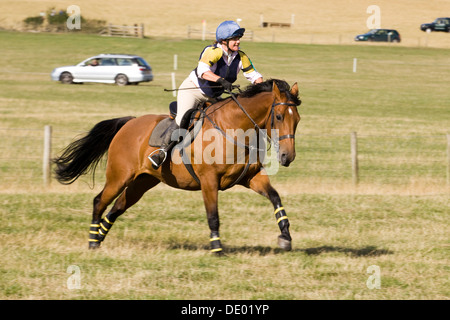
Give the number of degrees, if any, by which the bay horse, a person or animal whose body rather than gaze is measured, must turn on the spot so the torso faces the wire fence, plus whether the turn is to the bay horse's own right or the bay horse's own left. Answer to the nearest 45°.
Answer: approximately 135° to the bay horse's own left

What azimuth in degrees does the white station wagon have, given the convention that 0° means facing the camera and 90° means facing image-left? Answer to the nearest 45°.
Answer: approximately 90°

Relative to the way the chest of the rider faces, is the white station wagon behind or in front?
behind

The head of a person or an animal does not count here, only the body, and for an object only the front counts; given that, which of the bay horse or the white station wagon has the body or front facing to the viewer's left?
the white station wagon

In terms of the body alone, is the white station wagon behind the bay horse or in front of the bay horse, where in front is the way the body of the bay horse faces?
behind

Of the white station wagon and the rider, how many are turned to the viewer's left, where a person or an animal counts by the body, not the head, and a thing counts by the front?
1

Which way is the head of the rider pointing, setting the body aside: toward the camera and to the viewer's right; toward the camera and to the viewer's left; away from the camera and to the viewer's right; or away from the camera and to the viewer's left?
toward the camera and to the viewer's right

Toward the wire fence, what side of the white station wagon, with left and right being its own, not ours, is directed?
left

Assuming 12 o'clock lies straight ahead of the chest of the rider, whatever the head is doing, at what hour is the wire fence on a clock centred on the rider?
The wire fence is roughly at 8 o'clock from the rider.

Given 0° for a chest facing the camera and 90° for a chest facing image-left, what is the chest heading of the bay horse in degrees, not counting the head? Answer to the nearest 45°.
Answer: approximately 315°

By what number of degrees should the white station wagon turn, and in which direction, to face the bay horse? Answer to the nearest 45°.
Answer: approximately 90° to its left

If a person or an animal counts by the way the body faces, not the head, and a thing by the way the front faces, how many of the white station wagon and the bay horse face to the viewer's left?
1
